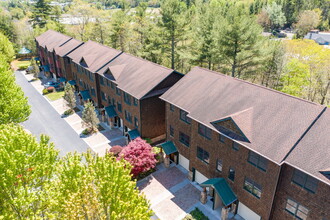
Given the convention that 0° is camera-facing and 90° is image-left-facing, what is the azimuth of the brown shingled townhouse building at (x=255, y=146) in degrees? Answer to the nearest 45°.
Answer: approximately 45°

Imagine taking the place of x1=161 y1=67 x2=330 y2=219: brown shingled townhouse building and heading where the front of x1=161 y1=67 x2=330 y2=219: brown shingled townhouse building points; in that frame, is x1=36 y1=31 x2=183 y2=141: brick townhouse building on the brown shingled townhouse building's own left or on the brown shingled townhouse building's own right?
on the brown shingled townhouse building's own right

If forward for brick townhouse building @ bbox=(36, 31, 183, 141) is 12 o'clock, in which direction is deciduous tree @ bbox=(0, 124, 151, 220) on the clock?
The deciduous tree is roughly at 11 o'clock from the brick townhouse building.

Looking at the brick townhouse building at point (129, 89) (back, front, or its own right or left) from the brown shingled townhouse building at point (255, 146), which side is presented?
left

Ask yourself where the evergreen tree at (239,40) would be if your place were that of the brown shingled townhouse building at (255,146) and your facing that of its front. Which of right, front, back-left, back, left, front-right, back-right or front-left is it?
back-right

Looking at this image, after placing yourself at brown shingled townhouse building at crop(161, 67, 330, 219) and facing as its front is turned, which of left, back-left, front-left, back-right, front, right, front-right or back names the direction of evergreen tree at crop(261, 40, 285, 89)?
back-right

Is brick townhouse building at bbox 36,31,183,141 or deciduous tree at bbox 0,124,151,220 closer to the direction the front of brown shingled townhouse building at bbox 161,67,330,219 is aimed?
the deciduous tree

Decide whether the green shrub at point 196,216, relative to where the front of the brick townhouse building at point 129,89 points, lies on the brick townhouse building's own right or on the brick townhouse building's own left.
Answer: on the brick townhouse building's own left
